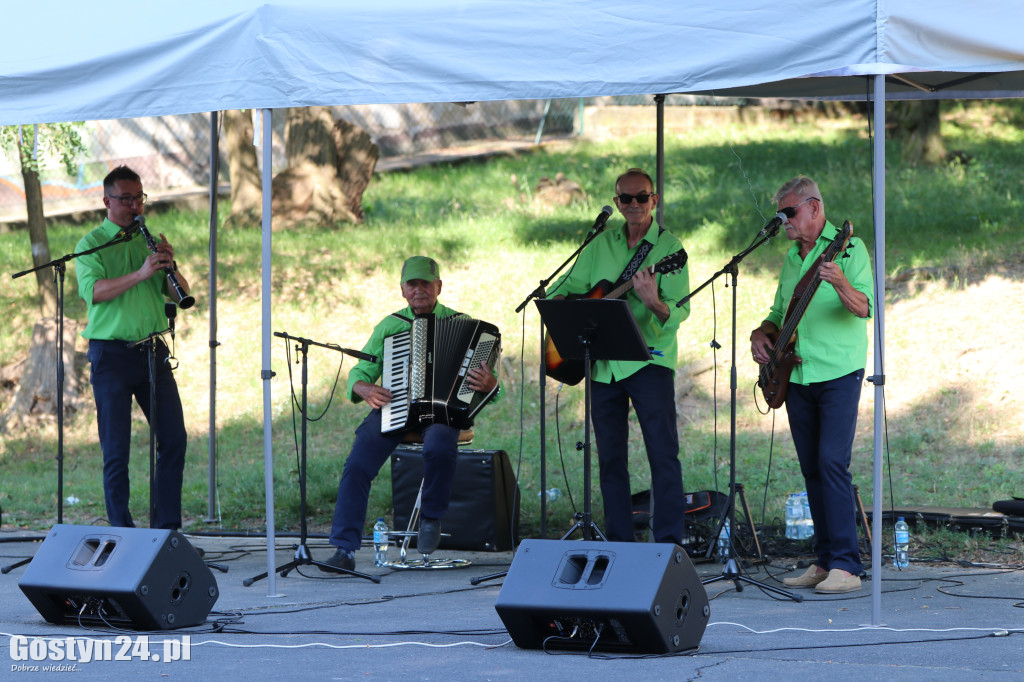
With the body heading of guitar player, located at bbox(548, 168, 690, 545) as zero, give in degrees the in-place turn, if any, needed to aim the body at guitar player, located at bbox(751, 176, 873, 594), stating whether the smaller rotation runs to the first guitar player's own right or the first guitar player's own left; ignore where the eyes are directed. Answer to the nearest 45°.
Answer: approximately 45° to the first guitar player's own left

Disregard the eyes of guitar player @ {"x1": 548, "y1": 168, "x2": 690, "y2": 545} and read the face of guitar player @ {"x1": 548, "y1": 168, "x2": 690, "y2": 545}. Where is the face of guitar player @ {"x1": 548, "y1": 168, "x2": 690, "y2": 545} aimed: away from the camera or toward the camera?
toward the camera

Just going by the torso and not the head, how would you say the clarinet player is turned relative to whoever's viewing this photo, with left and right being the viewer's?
facing the viewer and to the right of the viewer

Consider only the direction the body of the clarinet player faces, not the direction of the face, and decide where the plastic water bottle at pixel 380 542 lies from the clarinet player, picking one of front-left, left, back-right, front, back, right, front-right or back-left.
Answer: front-left

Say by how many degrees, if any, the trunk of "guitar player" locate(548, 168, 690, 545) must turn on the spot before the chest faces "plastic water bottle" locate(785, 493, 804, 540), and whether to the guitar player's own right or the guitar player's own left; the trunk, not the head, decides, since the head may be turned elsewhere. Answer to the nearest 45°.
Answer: approximately 135° to the guitar player's own left

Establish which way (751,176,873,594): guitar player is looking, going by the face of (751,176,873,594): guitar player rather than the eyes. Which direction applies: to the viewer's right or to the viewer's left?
to the viewer's left

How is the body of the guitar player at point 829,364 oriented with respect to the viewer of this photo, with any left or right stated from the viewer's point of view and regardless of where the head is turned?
facing the viewer and to the left of the viewer

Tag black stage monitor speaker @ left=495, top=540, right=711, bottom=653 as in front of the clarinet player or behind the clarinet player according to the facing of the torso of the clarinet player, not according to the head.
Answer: in front

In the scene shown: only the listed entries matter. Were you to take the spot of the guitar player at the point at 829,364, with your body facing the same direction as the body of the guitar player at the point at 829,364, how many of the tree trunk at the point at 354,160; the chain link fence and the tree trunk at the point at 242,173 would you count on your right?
3

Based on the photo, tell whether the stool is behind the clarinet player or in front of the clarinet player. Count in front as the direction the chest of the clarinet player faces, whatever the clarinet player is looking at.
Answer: in front

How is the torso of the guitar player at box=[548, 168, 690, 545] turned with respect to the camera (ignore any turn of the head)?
toward the camera

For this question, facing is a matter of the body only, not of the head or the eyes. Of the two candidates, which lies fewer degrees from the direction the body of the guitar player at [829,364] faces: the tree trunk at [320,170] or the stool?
the stool

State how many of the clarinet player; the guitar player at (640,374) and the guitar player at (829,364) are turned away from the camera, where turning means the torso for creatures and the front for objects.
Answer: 0

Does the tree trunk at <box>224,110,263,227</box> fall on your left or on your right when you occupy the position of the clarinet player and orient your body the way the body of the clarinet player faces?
on your left

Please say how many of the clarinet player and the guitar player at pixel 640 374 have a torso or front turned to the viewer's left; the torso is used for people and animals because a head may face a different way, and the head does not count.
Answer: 0

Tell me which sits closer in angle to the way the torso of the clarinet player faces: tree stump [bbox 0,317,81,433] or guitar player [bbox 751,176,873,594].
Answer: the guitar player

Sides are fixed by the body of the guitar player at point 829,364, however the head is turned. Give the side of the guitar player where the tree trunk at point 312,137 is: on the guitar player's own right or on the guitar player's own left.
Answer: on the guitar player's own right

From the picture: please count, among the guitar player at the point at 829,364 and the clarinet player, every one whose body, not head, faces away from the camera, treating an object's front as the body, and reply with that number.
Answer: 0
